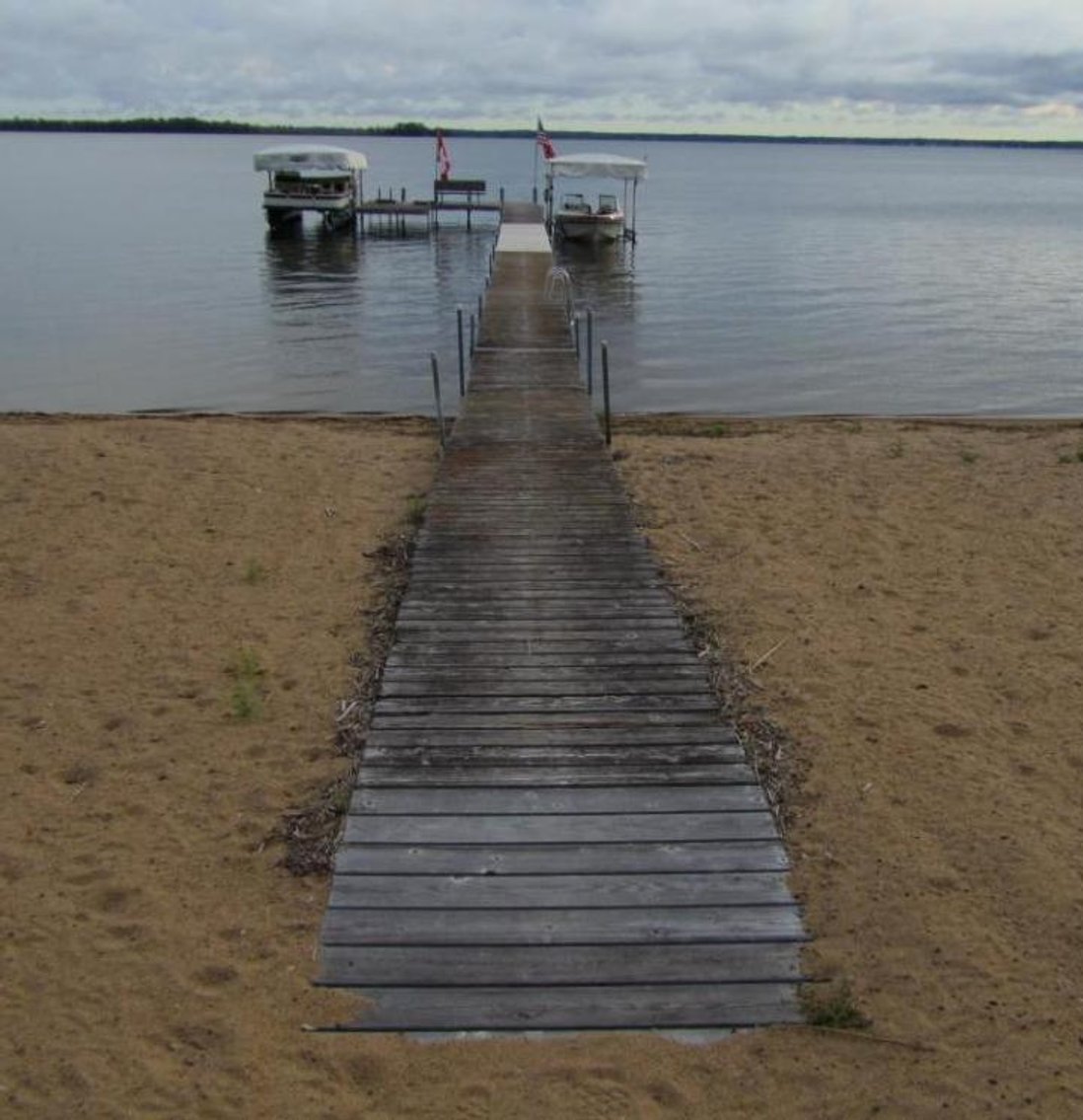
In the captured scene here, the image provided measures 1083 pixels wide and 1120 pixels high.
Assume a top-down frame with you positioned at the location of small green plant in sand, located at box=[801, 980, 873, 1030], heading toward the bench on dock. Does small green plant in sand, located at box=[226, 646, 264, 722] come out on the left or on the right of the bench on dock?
left

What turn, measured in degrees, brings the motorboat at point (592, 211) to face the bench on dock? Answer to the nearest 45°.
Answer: approximately 135° to its right

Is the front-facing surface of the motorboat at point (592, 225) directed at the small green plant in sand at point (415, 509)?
yes

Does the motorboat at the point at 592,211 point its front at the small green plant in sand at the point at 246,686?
yes

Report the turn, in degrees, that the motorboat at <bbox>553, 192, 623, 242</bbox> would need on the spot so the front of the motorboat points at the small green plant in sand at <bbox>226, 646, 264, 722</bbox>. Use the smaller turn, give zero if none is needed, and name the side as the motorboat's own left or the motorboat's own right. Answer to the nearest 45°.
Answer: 0° — it already faces it

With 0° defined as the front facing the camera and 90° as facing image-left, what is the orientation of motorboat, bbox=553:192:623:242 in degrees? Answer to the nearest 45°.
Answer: approximately 0°

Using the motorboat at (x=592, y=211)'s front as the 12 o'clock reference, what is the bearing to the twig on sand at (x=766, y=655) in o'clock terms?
The twig on sand is roughly at 12 o'clock from the motorboat.

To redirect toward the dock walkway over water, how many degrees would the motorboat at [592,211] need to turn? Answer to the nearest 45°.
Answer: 0° — it already faces it

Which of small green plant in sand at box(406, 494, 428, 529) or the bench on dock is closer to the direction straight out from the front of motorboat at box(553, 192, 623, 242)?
the small green plant in sand
